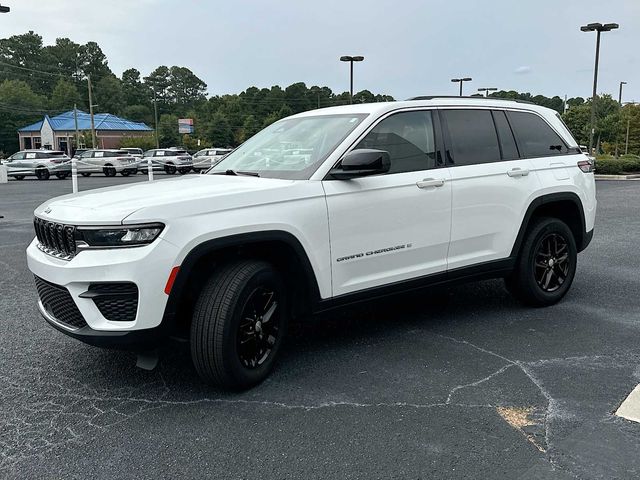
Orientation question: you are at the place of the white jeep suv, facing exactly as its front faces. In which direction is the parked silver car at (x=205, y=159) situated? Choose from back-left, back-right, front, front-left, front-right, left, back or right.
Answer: back-right

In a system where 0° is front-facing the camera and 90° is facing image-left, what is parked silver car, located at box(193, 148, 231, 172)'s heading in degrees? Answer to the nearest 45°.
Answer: approximately 45°

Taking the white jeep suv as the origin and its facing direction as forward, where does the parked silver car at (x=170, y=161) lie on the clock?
The parked silver car is roughly at 4 o'clock from the white jeep suv.

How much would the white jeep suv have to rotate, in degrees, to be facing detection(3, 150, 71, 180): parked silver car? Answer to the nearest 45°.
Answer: approximately 90° to its right

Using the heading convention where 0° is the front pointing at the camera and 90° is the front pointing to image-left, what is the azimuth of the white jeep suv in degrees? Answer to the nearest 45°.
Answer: approximately 45°
